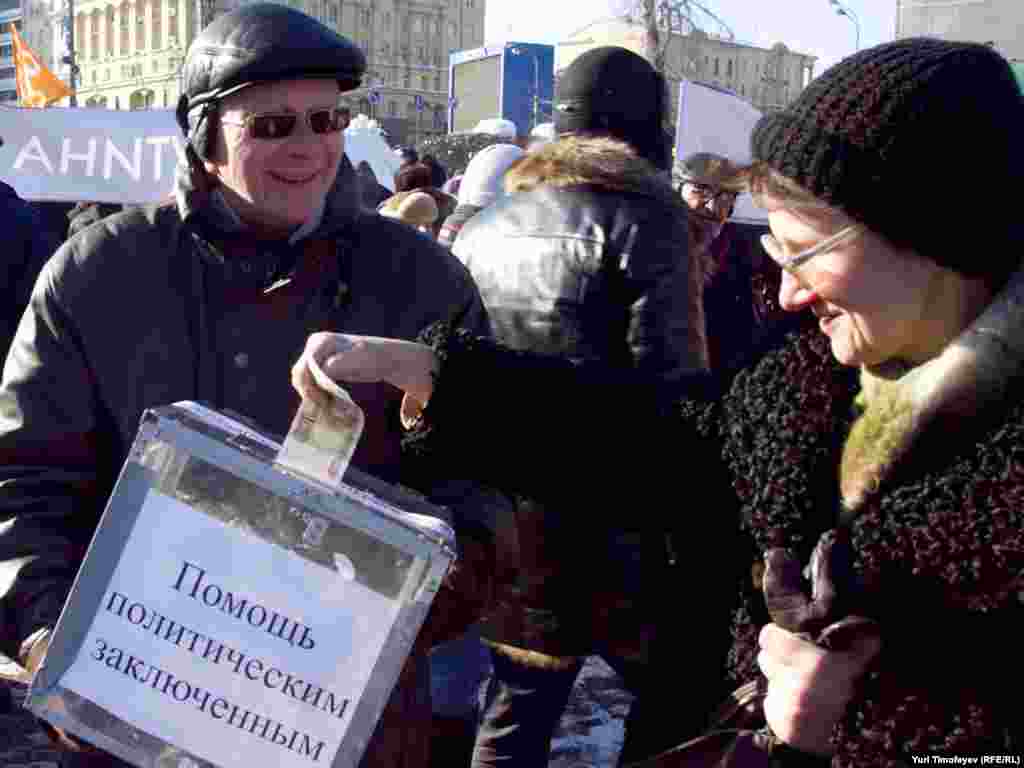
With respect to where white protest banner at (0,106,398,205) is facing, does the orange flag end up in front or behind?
behind

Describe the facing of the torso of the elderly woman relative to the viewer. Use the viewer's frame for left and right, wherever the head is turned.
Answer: facing the viewer and to the left of the viewer

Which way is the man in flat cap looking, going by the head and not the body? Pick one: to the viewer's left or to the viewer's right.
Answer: to the viewer's right

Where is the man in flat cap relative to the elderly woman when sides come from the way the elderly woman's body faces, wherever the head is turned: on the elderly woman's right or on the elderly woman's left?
on the elderly woman's right

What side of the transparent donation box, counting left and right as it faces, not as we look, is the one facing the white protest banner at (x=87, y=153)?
back

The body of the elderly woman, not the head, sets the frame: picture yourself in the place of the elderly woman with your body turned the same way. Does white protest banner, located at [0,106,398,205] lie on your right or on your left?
on your right

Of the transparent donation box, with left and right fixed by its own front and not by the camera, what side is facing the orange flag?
back

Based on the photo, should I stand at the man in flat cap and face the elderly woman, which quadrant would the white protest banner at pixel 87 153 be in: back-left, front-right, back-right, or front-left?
back-left

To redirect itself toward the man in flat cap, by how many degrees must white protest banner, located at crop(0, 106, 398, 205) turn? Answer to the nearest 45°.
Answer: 0° — it already faces them

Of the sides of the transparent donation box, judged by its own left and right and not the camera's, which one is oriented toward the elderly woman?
left

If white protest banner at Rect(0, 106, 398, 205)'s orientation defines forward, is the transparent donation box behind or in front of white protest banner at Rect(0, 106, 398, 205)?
in front

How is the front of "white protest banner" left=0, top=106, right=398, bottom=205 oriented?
toward the camera

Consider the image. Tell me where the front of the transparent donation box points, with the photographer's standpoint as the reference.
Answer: facing the viewer
